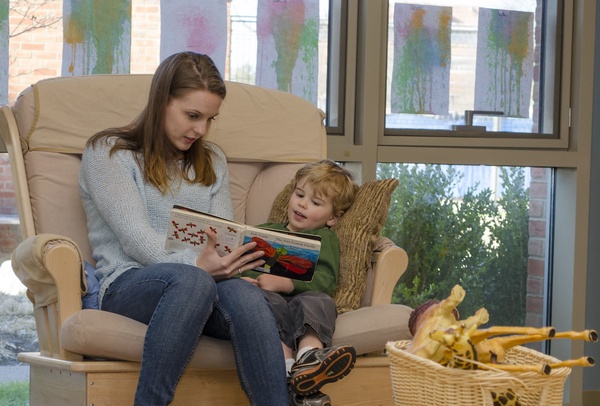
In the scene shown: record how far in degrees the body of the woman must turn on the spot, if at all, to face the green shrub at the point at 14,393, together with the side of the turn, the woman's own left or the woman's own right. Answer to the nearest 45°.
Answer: approximately 180°

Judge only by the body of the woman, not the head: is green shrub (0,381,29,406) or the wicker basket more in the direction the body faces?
the wicker basket

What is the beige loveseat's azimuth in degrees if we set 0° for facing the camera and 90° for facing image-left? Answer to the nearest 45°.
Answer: approximately 315°

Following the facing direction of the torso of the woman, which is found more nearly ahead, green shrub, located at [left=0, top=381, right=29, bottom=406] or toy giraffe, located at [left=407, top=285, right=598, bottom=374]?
the toy giraffe

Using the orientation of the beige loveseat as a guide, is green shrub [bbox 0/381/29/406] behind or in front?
behind

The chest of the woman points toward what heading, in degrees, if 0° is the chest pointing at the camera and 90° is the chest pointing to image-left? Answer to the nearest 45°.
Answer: approximately 315°

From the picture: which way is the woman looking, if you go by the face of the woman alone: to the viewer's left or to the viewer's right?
to the viewer's right
